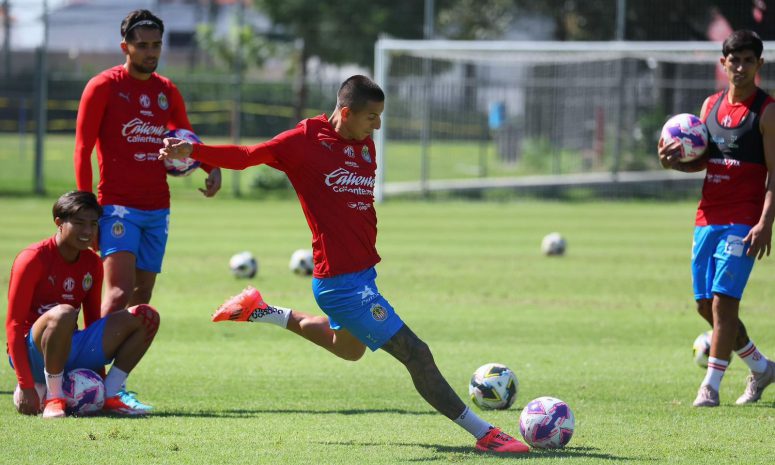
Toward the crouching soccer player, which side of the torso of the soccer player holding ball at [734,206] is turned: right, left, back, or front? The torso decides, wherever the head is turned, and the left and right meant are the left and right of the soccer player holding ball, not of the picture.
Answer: front

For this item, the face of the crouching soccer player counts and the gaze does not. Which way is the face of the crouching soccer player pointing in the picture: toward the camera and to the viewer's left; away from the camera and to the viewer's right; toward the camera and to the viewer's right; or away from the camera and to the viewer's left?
toward the camera and to the viewer's right

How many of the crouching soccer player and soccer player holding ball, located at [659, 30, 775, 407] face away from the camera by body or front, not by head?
0

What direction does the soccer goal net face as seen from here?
toward the camera

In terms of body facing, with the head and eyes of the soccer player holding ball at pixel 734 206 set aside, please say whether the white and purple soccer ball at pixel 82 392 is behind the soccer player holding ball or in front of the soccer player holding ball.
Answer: in front

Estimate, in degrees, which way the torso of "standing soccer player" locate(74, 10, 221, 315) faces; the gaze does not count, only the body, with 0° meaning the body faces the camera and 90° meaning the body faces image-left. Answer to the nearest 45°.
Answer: approximately 315°

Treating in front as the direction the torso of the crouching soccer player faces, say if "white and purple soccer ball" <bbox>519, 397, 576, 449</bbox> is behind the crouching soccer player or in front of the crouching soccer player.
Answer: in front

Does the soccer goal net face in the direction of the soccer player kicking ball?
yes

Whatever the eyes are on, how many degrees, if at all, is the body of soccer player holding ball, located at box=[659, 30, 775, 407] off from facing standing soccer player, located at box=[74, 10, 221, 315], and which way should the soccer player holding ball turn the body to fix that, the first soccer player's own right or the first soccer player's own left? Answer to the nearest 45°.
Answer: approximately 45° to the first soccer player's own right

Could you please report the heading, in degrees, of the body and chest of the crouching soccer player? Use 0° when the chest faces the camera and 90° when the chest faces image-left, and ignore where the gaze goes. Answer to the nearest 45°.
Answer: approximately 315°

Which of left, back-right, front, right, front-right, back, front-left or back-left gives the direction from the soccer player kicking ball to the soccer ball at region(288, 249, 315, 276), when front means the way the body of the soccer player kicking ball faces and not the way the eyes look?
back-left

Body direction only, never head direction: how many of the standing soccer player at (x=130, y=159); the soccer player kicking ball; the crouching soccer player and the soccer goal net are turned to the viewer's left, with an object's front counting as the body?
0
